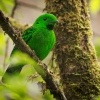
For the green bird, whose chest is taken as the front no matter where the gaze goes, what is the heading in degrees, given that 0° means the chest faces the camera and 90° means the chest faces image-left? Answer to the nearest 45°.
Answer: approximately 315°
